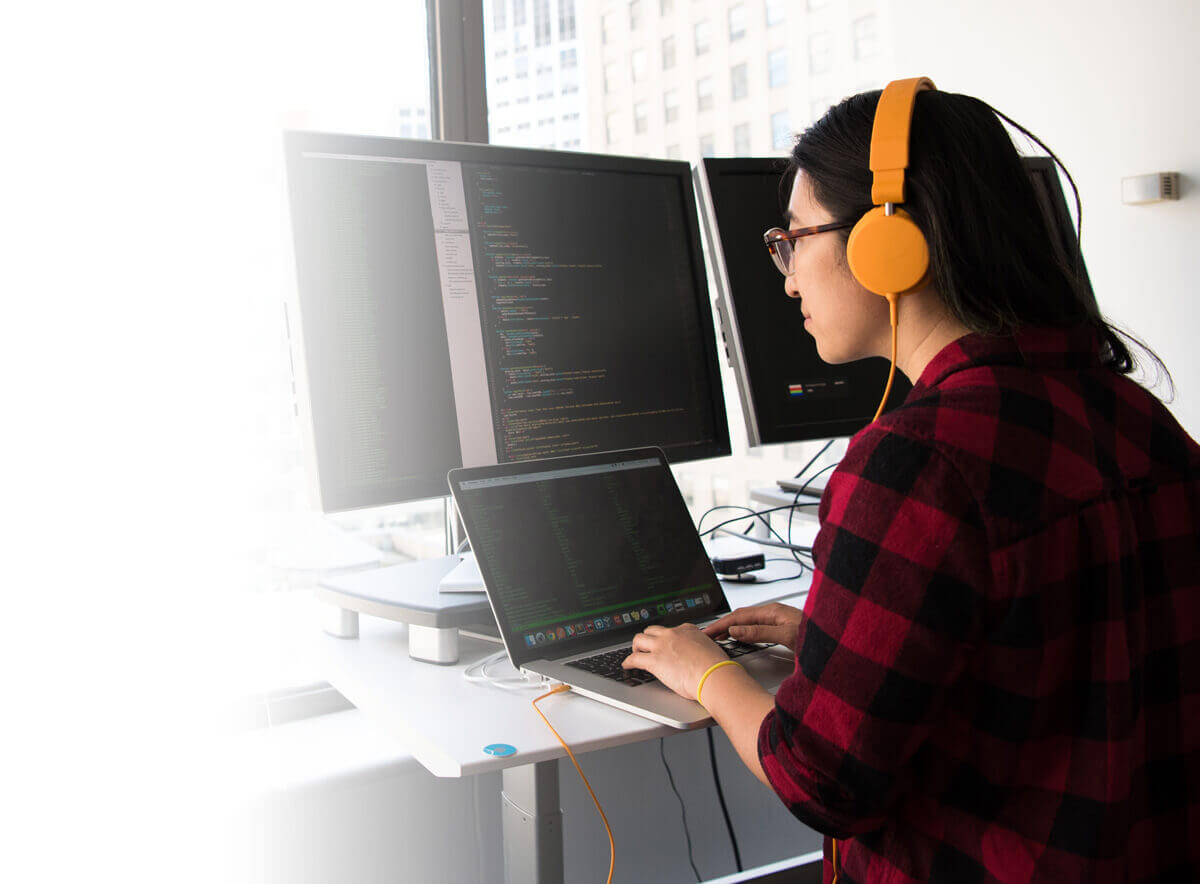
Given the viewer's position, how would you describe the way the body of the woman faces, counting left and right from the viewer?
facing away from the viewer and to the left of the viewer

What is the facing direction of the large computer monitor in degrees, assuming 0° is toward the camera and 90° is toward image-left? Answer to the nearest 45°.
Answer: approximately 315°
